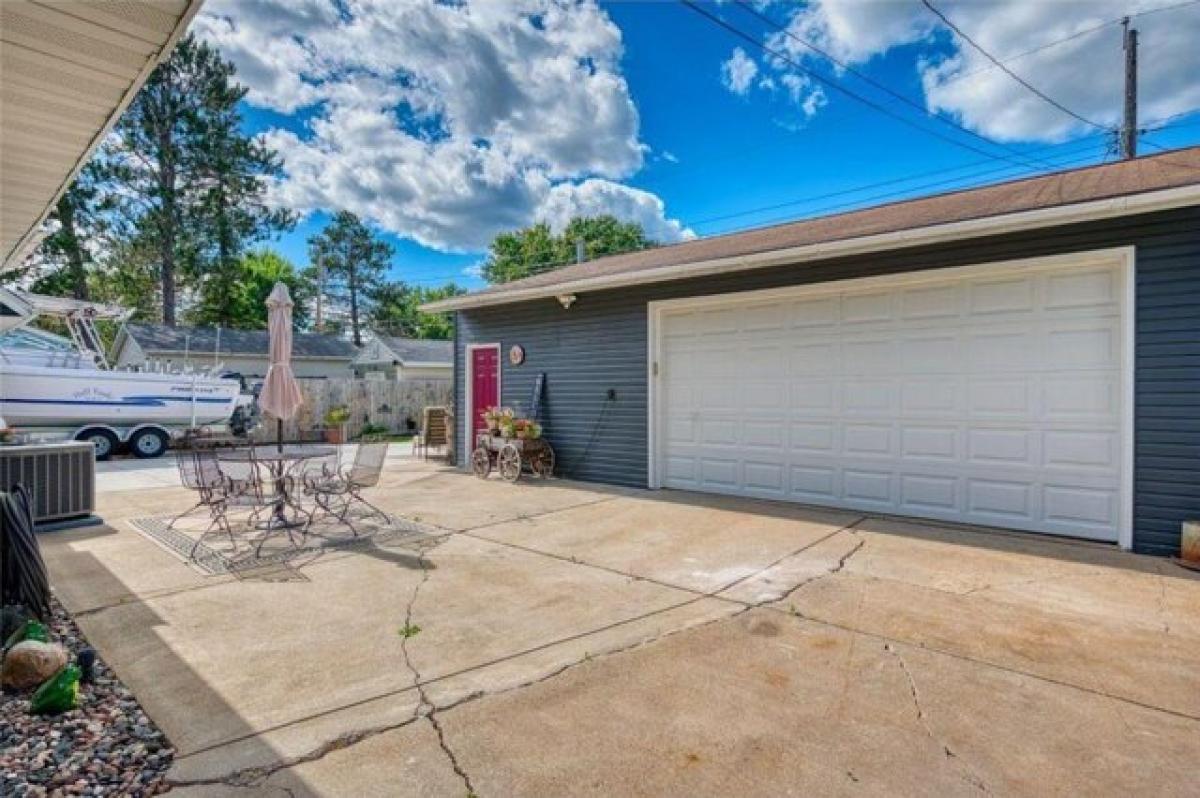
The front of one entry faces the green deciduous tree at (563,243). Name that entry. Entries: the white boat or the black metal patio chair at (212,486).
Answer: the black metal patio chair

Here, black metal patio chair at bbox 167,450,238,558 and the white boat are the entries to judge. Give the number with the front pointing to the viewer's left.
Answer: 1

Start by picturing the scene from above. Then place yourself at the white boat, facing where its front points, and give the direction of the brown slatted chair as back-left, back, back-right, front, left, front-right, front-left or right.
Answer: back-left

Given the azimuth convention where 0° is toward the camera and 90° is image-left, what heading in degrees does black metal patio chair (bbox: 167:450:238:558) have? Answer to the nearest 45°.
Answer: approximately 225°

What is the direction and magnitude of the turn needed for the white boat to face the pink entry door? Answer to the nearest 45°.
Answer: approximately 135° to its left

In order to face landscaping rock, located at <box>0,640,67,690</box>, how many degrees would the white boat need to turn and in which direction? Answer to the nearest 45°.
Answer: approximately 90° to its left

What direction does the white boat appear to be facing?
to the viewer's left
